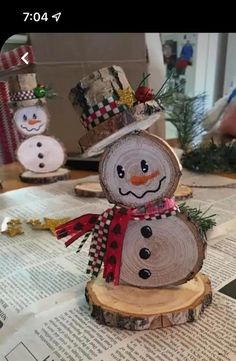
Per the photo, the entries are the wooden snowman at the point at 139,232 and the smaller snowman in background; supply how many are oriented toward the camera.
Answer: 2

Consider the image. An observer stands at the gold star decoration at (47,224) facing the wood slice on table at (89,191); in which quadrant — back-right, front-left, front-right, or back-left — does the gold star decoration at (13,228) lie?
back-left

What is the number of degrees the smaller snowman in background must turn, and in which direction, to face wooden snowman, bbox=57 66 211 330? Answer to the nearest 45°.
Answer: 0° — it already faces it

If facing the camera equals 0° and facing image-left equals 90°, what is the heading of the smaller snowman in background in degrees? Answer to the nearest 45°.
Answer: approximately 0°

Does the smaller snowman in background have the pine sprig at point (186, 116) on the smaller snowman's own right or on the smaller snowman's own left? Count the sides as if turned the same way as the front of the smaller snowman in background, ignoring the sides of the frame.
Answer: on the smaller snowman's own left

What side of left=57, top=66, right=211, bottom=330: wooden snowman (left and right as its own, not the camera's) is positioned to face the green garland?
back
